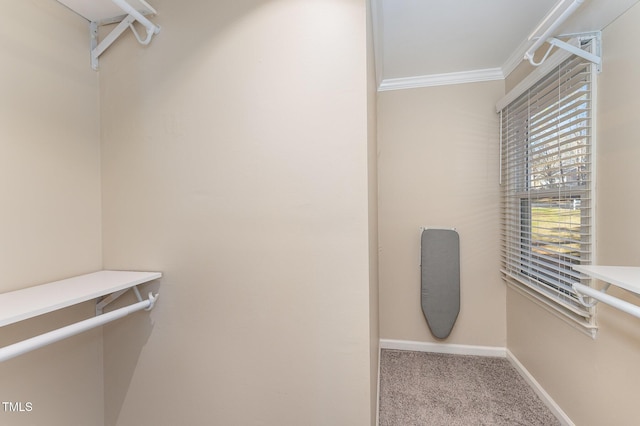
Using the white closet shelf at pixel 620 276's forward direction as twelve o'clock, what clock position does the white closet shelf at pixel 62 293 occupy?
the white closet shelf at pixel 62 293 is roughly at 12 o'clock from the white closet shelf at pixel 620 276.

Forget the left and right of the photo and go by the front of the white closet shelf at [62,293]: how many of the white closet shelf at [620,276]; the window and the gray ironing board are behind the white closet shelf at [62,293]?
0

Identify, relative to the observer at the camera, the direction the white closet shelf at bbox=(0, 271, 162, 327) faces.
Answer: facing the viewer and to the right of the viewer

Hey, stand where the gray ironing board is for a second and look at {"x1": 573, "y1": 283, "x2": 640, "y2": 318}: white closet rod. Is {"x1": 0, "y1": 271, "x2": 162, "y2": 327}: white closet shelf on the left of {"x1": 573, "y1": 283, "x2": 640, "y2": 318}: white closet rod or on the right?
right

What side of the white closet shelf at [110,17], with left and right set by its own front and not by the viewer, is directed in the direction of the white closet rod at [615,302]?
front

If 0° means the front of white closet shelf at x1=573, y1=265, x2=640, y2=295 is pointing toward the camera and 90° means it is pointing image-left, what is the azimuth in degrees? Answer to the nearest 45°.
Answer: approximately 45°

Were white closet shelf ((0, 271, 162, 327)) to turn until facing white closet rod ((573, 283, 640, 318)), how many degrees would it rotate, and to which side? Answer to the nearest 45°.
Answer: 0° — it already faces it

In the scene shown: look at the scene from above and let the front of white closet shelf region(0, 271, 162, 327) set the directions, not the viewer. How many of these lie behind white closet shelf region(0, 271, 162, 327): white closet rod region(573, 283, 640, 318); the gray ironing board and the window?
0

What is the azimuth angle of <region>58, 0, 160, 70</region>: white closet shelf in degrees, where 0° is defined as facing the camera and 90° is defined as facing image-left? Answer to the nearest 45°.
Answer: approximately 315°

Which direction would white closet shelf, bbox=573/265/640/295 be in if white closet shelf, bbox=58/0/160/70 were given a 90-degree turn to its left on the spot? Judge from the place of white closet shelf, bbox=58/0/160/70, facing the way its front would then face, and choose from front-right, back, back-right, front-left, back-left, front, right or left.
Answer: right

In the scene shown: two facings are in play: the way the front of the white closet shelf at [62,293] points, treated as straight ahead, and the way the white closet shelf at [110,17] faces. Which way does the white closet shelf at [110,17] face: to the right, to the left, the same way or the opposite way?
the same way

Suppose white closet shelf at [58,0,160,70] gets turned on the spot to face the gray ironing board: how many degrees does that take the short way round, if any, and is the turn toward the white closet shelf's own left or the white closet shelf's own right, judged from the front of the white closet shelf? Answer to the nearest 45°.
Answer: approximately 45° to the white closet shelf's own left

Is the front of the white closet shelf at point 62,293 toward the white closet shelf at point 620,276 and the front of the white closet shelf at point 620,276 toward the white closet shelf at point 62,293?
yes

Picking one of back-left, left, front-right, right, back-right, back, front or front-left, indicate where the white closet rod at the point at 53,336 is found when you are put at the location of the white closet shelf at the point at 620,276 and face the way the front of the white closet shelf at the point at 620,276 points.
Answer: front

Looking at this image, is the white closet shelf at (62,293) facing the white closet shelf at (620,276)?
yes

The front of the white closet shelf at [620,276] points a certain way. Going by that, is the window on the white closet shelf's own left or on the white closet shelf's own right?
on the white closet shelf's own right

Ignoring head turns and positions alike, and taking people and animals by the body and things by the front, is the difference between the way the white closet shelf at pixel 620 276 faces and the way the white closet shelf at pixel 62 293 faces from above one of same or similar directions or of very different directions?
very different directions

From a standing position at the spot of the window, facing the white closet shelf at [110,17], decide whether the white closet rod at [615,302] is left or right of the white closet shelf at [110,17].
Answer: left
